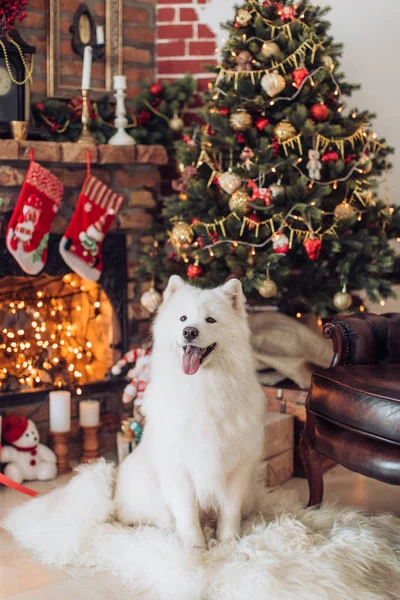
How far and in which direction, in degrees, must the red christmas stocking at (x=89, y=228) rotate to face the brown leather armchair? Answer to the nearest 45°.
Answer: approximately 45° to its left

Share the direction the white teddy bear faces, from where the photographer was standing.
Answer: facing the viewer and to the right of the viewer

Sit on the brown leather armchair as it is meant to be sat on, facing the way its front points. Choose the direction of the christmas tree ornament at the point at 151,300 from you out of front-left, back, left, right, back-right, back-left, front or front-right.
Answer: right

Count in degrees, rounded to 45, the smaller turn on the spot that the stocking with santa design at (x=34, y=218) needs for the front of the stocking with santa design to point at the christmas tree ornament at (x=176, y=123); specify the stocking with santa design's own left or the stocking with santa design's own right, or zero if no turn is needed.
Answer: approximately 135° to the stocking with santa design's own left

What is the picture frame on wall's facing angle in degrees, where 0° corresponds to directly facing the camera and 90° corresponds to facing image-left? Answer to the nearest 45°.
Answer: approximately 0°

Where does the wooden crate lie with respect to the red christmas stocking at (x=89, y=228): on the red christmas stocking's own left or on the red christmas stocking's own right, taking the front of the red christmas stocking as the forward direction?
on the red christmas stocking's own left

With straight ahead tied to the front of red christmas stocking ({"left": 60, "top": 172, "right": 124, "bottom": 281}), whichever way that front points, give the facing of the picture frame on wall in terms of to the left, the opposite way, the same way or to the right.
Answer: the same way

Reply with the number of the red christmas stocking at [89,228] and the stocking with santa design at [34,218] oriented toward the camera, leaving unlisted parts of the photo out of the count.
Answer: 2

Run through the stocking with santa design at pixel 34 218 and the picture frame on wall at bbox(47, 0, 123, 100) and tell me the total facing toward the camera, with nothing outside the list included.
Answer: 2

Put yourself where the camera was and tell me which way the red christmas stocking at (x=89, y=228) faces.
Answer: facing the viewer

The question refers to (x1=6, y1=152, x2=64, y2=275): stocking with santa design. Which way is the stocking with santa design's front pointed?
toward the camera

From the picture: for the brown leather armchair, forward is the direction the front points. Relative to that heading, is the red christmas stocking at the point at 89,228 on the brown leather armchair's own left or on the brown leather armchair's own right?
on the brown leather armchair's own right

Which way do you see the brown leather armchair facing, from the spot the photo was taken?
facing the viewer and to the left of the viewer
